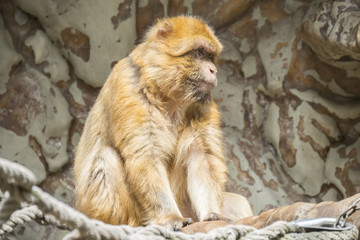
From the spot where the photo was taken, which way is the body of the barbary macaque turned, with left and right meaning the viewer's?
facing the viewer and to the right of the viewer
